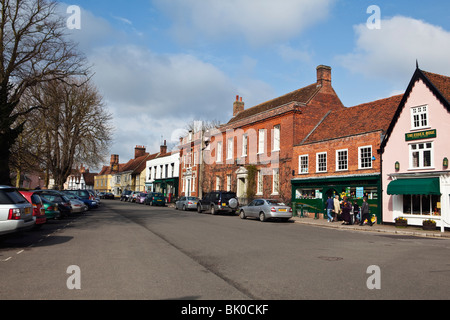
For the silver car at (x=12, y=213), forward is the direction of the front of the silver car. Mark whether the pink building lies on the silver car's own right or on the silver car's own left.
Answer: on the silver car's own right

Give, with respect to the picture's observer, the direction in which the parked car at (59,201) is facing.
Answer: facing away from the viewer and to the left of the viewer

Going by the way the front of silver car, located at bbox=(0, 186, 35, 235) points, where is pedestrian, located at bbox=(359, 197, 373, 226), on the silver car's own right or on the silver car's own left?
on the silver car's own right

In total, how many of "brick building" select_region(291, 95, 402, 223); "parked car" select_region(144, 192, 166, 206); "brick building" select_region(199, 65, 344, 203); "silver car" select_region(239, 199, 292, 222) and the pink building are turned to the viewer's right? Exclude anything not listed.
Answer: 0

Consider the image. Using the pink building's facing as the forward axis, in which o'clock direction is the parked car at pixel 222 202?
The parked car is roughly at 2 o'clock from the pink building.

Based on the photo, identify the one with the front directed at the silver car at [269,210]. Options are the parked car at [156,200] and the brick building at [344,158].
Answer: the brick building

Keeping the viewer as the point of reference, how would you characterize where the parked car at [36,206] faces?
facing away from the viewer and to the left of the viewer

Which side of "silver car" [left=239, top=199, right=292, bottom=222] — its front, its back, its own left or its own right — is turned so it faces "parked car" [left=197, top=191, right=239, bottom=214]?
front

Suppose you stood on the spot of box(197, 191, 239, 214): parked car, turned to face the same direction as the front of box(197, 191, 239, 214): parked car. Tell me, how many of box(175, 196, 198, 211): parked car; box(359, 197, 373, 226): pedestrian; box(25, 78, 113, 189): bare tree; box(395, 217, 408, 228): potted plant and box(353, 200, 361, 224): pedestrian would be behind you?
3

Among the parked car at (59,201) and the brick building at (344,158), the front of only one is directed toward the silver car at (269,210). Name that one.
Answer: the brick building

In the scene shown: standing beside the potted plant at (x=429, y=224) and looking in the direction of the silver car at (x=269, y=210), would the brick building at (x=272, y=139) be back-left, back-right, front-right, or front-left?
front-right

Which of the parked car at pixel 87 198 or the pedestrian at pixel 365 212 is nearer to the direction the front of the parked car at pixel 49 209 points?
the parked car

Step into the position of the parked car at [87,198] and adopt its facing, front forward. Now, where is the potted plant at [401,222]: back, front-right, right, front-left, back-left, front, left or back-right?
back

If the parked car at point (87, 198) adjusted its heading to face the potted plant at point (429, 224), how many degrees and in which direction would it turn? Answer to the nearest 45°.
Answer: approximately 180°

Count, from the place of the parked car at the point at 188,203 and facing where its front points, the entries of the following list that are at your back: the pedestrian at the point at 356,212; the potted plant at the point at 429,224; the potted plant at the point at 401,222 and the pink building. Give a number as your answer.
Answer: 4

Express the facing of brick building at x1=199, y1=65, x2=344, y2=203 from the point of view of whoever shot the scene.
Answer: facing the viewer and to the left of the viewer

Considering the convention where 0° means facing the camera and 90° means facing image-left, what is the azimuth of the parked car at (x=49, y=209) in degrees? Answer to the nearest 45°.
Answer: approximately 135°

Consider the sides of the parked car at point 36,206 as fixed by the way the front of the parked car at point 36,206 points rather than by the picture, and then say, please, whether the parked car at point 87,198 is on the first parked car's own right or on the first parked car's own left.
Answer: on the first parked car's own right

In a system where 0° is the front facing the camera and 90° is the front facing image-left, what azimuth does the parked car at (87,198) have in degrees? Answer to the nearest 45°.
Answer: approximately 135°

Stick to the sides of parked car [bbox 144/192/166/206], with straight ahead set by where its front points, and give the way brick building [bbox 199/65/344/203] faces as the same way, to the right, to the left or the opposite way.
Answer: to the left

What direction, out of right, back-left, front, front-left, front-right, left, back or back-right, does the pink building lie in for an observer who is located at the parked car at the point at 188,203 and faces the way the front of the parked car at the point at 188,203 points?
back
